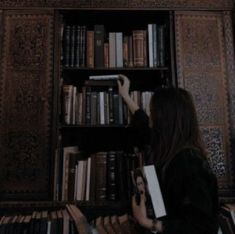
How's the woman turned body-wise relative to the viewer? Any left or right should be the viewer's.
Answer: facing away from the viewer and to the left of the viewer

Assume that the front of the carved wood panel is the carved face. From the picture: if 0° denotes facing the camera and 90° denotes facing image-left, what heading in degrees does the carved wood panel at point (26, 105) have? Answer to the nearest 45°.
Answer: approximately 0°

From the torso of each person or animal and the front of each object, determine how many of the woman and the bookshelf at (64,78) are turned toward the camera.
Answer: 1

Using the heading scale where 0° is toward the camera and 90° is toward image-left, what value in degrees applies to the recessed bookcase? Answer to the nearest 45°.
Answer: approximately 0°

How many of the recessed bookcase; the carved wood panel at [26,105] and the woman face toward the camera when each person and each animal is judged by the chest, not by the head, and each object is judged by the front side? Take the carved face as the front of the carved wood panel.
2

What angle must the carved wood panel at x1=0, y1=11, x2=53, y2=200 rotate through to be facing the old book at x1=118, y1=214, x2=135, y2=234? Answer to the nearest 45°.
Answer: approximately 45° to its left

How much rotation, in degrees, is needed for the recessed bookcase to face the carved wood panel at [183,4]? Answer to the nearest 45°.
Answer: approximately 90° to its left

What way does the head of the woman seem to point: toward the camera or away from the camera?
away from the camera
